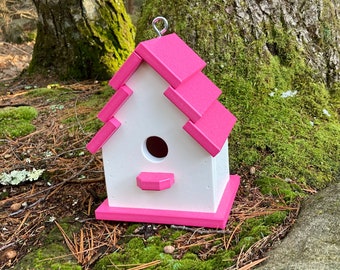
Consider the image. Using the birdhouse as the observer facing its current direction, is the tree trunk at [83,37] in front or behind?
behind

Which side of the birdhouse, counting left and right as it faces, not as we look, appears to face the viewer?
front

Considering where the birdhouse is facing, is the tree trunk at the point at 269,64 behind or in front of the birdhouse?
behind

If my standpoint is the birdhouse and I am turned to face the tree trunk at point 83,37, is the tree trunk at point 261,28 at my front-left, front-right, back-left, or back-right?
front-right

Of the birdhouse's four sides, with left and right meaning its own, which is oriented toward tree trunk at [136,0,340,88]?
back

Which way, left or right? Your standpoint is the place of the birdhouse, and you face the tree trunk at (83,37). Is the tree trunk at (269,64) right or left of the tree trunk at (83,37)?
right
